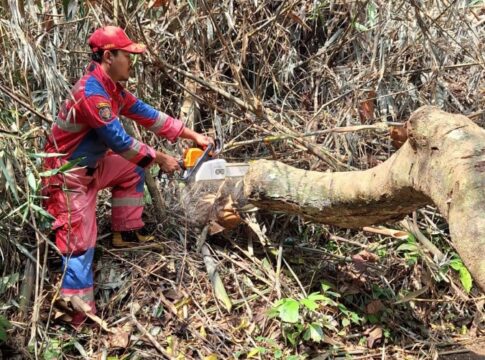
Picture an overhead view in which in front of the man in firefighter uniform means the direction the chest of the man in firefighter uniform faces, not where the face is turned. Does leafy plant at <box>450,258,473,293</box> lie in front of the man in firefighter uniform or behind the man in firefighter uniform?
in front

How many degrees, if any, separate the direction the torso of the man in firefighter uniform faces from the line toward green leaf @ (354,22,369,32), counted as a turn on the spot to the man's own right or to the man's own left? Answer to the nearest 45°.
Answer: approximately 45° to the man's own left

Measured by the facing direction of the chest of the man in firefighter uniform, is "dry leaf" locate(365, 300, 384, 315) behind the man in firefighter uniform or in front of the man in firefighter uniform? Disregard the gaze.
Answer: in front

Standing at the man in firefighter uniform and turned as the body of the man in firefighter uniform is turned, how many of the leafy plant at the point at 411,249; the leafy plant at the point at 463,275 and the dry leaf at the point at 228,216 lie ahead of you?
3

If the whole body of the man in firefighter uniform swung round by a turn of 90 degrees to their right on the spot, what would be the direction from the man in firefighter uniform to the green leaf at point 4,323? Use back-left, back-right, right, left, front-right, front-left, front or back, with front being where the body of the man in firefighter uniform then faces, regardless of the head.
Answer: front-right

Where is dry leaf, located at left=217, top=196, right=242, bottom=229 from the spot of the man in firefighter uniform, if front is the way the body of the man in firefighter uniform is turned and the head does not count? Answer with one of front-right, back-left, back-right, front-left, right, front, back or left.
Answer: front

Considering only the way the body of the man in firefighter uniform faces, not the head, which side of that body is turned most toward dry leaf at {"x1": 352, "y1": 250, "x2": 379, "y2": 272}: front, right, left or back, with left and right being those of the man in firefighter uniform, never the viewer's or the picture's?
front

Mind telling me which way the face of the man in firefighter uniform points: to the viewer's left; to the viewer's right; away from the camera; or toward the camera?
to the viewer's right

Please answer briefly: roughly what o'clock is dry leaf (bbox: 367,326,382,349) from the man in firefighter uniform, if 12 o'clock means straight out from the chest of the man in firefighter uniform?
The dry leaf is roughly at 1 o'clock from the man in firefighter uniform.

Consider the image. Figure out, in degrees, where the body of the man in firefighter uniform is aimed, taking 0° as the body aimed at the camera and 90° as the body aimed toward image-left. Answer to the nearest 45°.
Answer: approximately 270°
